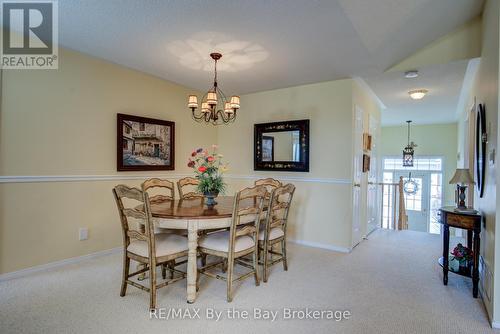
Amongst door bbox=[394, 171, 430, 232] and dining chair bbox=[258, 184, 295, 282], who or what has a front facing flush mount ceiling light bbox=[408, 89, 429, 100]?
the door

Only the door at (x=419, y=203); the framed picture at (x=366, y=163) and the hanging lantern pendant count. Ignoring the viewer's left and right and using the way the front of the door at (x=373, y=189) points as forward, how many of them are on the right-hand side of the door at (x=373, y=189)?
1

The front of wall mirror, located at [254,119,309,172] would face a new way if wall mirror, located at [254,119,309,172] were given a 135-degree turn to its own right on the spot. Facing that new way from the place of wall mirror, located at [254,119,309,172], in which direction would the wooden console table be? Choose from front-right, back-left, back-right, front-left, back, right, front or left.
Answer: back-right

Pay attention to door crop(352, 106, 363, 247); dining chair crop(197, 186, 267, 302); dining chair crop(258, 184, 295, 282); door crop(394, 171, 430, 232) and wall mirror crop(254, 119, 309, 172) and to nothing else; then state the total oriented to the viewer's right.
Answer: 1

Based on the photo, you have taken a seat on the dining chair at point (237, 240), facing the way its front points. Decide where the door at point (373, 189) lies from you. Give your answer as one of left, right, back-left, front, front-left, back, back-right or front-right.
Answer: right

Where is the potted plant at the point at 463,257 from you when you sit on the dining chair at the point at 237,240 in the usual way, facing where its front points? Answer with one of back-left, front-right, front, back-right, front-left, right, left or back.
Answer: back-right

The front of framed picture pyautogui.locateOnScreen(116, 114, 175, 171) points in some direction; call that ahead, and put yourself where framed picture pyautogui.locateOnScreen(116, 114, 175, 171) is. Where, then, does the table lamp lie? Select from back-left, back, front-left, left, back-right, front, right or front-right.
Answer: front

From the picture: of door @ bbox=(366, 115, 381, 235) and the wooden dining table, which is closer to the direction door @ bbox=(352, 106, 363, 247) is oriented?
the door

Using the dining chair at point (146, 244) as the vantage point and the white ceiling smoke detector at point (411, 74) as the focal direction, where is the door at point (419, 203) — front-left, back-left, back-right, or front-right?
front-left

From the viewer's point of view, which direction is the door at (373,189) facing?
to the viewer's right

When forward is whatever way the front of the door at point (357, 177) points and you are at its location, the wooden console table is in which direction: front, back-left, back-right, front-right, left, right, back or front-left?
front-right

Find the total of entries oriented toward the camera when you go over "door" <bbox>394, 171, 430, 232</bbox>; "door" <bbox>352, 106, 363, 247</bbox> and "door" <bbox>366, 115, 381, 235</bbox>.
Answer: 1

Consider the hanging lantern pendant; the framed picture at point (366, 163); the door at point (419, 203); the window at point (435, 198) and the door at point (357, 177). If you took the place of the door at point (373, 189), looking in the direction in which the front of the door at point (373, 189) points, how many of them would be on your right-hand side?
2

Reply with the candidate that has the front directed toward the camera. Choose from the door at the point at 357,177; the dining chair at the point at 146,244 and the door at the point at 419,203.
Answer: the door at the point at 419,203

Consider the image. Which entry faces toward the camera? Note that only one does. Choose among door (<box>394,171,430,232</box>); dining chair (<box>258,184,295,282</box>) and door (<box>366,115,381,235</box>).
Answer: door (<box>394,171,430,232</box>)

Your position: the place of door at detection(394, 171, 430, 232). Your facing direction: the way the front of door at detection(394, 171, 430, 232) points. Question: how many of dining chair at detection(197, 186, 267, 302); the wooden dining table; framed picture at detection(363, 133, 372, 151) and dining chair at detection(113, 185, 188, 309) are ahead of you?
4

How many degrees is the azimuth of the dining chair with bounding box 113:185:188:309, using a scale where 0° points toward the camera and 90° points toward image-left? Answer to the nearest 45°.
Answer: approximately 225°

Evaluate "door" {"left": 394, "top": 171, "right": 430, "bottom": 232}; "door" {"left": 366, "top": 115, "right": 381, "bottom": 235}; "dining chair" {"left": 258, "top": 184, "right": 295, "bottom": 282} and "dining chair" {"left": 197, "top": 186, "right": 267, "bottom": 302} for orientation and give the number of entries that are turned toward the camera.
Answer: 1

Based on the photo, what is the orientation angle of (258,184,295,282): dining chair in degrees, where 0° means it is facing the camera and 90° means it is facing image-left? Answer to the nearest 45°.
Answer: approximately 135°
